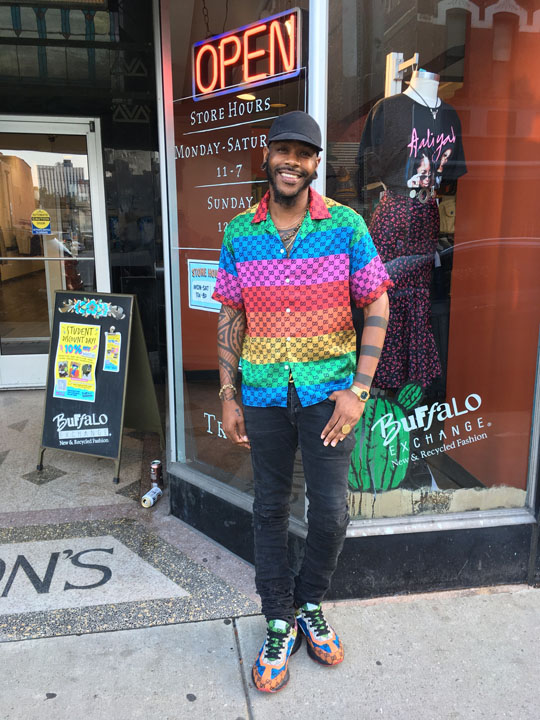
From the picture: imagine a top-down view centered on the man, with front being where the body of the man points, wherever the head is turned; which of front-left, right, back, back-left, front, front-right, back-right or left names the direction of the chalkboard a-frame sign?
back-right

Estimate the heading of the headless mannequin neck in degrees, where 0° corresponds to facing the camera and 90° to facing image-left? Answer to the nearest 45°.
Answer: approximately 315°

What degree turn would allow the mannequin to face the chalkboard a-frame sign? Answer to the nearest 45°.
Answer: approximately 135° to its right

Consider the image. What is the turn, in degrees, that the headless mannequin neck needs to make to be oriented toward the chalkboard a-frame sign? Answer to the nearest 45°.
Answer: approximately 135° to its right

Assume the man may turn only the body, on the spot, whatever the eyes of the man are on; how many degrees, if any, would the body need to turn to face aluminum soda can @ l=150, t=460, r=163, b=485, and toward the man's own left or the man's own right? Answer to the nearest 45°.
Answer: approximately 135° to the man's own right

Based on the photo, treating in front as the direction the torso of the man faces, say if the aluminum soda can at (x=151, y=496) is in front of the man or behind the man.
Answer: behind

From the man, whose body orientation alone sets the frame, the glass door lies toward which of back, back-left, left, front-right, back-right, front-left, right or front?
back-right

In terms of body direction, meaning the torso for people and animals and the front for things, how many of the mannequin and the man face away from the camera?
0

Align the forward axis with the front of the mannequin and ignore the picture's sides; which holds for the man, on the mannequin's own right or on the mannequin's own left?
on the mannequin's own right

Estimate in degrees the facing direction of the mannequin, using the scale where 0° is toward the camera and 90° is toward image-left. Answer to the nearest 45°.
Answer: approximately 315°

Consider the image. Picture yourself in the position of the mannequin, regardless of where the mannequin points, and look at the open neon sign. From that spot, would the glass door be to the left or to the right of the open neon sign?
right

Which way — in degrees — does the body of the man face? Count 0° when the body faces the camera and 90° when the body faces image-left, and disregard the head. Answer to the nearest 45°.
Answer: approximately 0°
